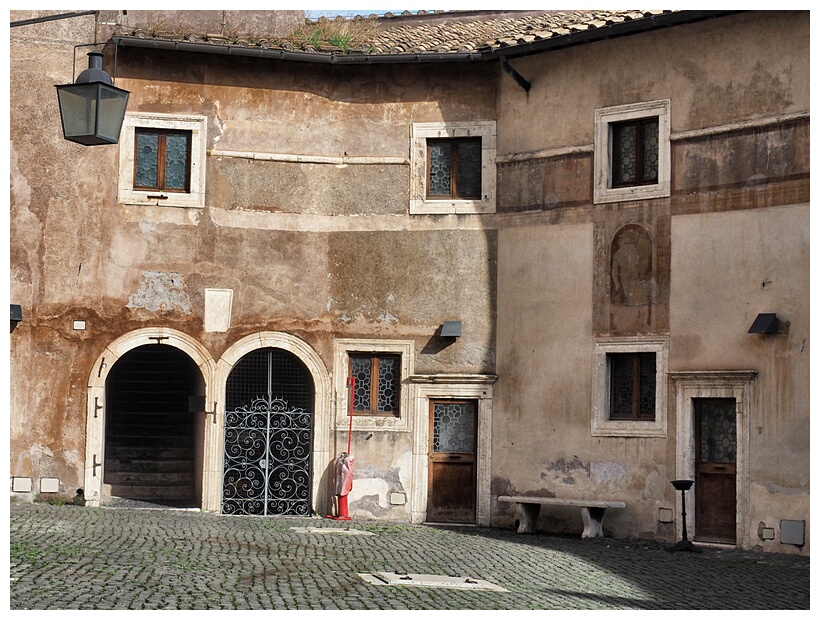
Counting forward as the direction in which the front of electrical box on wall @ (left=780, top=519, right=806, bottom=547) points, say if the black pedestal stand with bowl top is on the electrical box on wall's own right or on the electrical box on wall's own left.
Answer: on the electrical box on wall's own right

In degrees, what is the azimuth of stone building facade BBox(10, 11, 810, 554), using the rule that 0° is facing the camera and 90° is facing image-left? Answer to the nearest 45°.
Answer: approximately 0°

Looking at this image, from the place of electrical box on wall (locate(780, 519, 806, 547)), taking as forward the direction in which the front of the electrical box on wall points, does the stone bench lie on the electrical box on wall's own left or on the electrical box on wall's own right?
on the electrical box on wall's own right

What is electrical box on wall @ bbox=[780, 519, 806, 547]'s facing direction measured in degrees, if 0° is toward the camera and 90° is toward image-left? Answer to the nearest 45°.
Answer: approximately 0°

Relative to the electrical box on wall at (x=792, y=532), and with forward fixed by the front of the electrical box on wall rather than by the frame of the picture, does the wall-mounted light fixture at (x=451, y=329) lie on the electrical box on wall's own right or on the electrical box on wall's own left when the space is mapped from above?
on the electrical box on wall's own right

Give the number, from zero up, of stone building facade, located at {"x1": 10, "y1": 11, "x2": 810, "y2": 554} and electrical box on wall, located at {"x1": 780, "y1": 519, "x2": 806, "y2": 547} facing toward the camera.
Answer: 2
